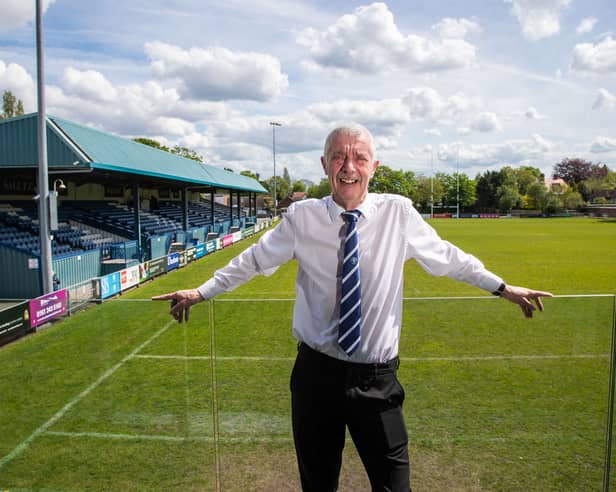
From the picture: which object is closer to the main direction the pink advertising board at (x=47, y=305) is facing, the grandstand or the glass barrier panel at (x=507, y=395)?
the glass barrier panel

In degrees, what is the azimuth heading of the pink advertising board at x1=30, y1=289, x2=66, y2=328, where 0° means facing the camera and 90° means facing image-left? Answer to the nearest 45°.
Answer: approximately 315°

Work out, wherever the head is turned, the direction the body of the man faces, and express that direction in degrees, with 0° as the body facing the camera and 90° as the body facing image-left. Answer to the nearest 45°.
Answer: approximately 0°

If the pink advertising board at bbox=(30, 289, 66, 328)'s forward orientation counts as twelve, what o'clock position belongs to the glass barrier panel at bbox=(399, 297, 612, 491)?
The glass barrier panel is roughly at 1 o'clock from the pink advertising board.

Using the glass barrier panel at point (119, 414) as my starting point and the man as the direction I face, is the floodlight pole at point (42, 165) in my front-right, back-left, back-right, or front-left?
back-left
